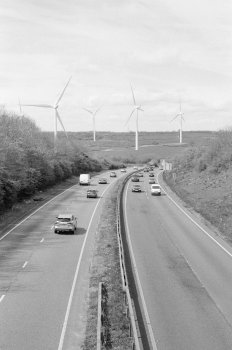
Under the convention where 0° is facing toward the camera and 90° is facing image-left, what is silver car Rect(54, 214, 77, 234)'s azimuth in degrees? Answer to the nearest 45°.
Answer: approximately 180°
